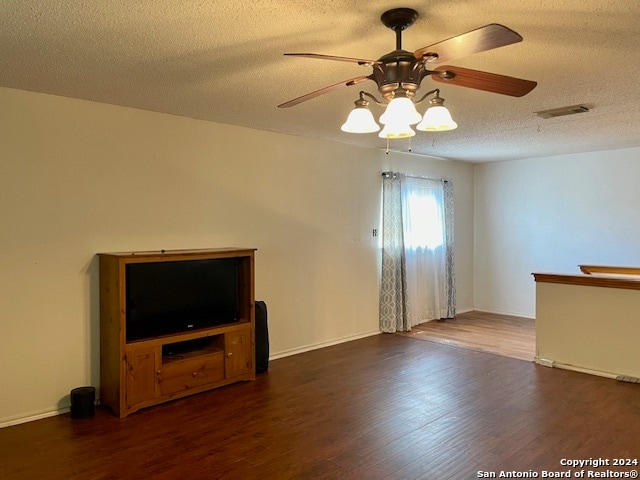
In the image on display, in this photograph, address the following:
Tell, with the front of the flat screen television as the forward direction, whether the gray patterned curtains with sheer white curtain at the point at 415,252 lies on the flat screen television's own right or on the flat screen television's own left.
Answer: on the flat screen television's own left

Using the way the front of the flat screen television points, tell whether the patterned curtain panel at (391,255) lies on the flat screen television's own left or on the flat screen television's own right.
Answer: on the flat screen television's own left

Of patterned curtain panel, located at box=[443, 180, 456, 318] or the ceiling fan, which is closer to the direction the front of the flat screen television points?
the ceiling fan

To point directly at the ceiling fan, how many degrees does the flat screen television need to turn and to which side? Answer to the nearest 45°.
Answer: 0° — it already faces it

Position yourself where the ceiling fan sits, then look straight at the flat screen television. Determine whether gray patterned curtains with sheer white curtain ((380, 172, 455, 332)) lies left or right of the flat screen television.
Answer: right

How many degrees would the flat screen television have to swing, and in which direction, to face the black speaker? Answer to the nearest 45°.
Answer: approximately 90° to its left
